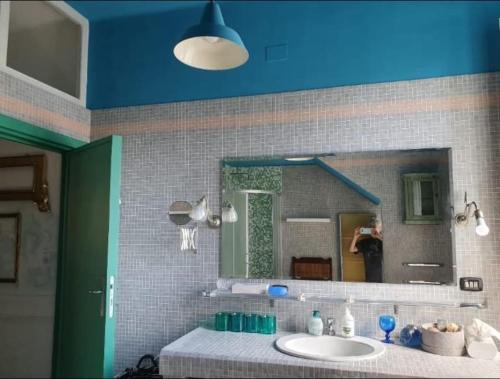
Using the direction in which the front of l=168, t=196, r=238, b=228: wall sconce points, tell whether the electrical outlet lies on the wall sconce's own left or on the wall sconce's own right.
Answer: on the wall sconce's own left

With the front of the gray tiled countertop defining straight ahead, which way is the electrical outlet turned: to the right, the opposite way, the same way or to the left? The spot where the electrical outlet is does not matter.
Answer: the same way

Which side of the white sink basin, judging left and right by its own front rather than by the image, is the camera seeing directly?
front

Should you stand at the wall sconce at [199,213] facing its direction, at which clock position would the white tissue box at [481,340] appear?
The white tissue box is roughly at 10 o'clock from the wall sconce.

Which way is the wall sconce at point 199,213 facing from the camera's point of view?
toward the camera

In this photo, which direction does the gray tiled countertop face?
toward the camera

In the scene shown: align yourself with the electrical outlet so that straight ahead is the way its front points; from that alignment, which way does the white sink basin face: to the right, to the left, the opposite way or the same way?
the same way

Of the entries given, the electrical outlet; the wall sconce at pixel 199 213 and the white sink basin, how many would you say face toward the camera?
3

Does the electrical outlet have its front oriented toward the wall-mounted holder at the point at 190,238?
no

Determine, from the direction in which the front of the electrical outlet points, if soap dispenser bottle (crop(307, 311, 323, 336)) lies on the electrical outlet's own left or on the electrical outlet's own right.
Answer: on the electrical outlet's own right

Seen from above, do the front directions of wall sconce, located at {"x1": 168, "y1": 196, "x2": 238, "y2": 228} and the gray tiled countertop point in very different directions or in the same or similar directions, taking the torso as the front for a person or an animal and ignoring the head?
same or similar directions

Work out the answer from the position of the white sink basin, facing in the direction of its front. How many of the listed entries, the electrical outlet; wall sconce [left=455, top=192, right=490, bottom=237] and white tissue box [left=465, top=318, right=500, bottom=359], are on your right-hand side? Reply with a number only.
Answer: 0

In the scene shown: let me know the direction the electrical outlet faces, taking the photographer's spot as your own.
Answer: facing the viewer

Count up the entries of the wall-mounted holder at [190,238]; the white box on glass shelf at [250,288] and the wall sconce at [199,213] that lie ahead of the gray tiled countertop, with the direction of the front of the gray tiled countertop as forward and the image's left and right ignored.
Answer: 0
